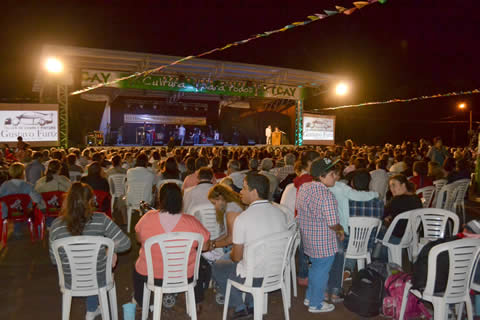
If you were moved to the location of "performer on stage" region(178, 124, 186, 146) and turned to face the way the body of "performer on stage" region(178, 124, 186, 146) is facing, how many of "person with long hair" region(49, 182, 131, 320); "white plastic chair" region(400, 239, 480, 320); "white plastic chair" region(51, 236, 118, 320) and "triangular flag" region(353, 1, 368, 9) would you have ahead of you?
4

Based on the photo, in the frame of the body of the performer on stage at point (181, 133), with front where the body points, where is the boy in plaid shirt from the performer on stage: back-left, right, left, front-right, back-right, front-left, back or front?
front

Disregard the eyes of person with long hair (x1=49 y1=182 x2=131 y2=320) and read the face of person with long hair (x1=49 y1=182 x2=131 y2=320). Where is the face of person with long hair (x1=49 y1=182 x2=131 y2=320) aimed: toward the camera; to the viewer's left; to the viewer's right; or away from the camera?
away from the camera

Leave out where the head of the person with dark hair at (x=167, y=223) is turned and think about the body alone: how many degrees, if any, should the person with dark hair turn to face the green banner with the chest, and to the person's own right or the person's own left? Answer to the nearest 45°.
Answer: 0° — they already face it

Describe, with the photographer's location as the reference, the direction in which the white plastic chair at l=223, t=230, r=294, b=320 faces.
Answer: facing away from the viewer and to the left of the viewer

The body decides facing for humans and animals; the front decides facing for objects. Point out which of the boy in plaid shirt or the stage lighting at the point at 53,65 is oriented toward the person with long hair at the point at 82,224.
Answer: the stage lighting

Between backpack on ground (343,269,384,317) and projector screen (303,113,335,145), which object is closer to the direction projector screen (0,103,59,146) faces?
the backpack on ground

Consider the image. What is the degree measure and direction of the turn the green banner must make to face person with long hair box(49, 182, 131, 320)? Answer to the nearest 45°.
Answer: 0° — it already faces them

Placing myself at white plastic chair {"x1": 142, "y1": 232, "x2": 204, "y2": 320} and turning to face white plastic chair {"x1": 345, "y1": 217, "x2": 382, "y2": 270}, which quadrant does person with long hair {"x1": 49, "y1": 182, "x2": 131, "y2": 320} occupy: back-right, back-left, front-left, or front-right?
back-left

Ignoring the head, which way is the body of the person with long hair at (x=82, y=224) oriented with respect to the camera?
away from the camera

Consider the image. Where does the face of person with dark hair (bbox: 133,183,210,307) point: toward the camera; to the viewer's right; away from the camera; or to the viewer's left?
away from the camera

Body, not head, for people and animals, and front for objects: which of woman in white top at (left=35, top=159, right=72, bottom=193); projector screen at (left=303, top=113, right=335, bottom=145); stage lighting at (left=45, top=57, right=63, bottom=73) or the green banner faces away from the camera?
the woman in white top

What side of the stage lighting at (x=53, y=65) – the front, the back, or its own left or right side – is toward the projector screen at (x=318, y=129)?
left

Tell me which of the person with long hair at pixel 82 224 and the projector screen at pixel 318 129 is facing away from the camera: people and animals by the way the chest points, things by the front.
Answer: the person with long hair

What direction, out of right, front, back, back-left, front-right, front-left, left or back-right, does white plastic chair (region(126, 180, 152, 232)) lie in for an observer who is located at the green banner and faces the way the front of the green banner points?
front
